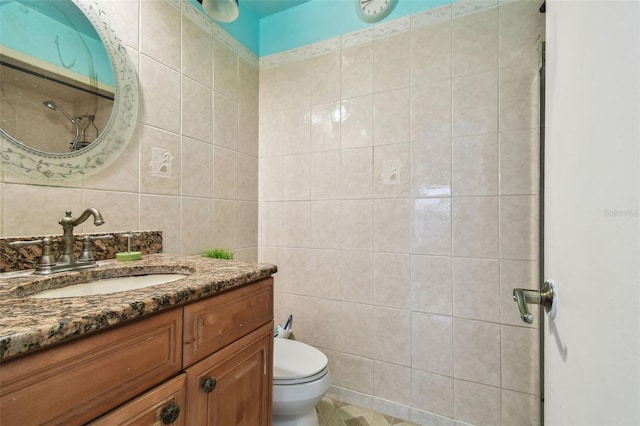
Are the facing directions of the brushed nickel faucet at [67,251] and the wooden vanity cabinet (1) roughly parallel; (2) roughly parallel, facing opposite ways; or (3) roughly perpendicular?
roughly parallel

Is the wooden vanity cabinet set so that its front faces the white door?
yes

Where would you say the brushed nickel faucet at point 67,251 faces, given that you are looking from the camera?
facing the viewer and to the right of the viewer

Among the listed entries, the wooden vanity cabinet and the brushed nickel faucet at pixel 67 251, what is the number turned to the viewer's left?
0

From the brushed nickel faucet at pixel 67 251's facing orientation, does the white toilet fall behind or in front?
in front
